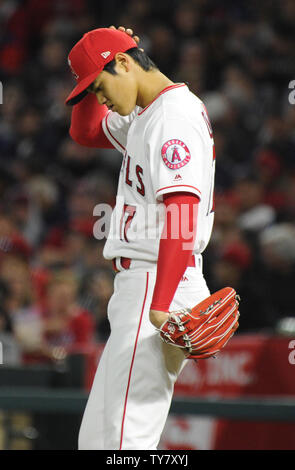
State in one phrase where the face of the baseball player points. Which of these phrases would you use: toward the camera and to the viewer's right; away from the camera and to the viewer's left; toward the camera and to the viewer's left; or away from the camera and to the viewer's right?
toward the camera and to the viewer's left

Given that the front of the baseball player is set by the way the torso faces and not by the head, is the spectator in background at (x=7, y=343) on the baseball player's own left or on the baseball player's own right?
on the baseball player's own right

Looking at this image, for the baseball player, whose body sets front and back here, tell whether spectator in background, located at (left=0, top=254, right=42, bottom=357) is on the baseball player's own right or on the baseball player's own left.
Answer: on the baseball player's own right

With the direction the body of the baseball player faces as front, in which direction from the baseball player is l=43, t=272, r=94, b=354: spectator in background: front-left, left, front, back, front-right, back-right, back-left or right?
right

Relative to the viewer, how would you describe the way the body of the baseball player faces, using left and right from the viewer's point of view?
facing to the left of the viewer
